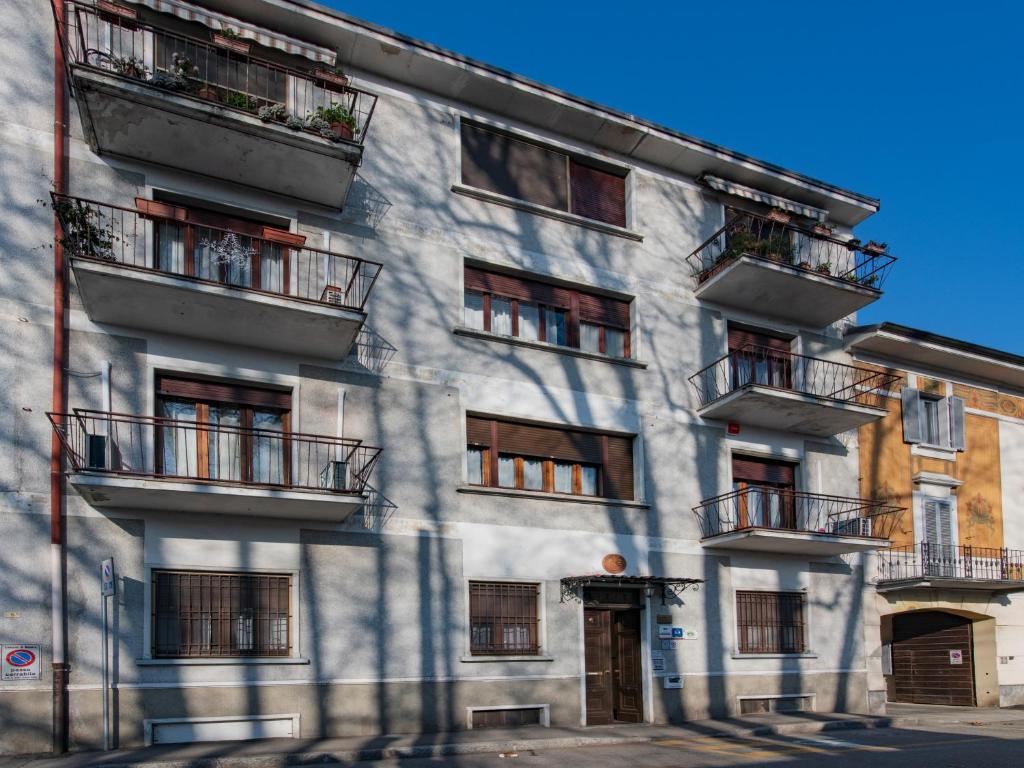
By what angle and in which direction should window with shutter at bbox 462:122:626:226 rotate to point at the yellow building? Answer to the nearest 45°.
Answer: approximately 90° to its left

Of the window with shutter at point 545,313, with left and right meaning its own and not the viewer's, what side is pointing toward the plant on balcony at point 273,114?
right

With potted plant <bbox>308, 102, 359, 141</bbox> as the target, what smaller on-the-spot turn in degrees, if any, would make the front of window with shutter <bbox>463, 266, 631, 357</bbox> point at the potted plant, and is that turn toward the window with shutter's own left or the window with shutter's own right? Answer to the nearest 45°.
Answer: approximately 90° to the window with shutter's own right

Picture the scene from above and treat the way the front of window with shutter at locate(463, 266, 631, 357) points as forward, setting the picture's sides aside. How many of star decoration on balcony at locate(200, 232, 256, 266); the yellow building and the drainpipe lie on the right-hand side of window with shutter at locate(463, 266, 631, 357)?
2

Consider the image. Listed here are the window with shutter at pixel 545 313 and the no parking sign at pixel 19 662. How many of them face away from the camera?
0

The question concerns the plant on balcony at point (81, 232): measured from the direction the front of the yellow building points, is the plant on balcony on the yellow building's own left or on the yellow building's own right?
on the yellow building's own right

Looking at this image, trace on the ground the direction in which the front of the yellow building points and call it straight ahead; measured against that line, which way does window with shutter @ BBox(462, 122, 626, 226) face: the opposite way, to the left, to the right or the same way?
the same way

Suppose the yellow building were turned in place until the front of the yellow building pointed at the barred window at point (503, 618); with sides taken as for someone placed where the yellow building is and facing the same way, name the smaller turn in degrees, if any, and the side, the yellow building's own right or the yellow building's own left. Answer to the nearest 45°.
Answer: approximately 90° to the yellow building's own right

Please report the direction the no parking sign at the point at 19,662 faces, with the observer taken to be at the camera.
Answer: facing the viewer

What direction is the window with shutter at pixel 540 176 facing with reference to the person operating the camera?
facing the viewer and to the right of the viewer
